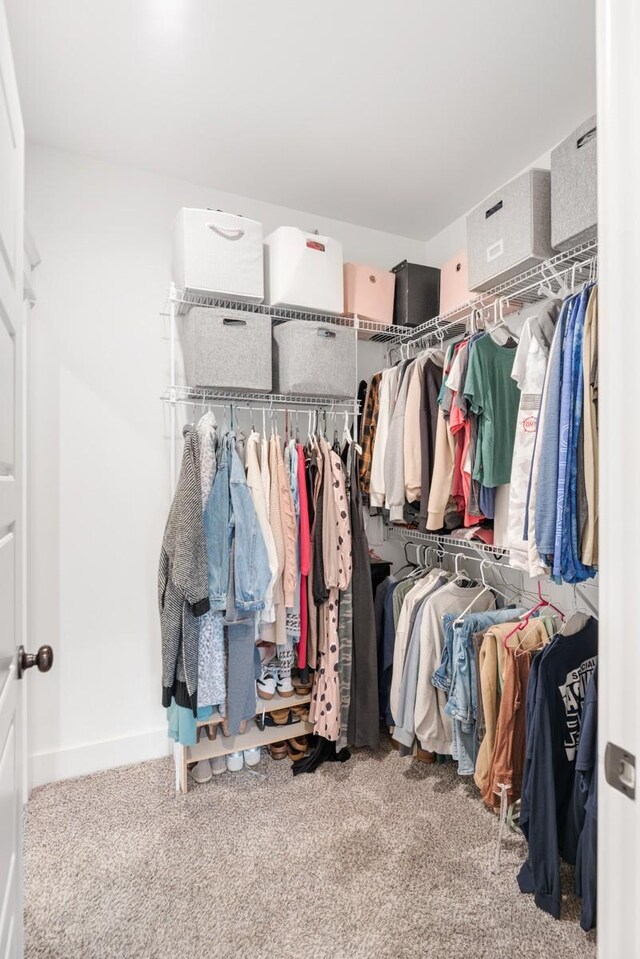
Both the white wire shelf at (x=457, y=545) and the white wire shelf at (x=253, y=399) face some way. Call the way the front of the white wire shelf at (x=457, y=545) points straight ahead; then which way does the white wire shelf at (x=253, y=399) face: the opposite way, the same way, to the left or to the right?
to the left

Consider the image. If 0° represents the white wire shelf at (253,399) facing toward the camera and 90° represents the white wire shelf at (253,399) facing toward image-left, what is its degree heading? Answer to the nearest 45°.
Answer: approximately 0°
